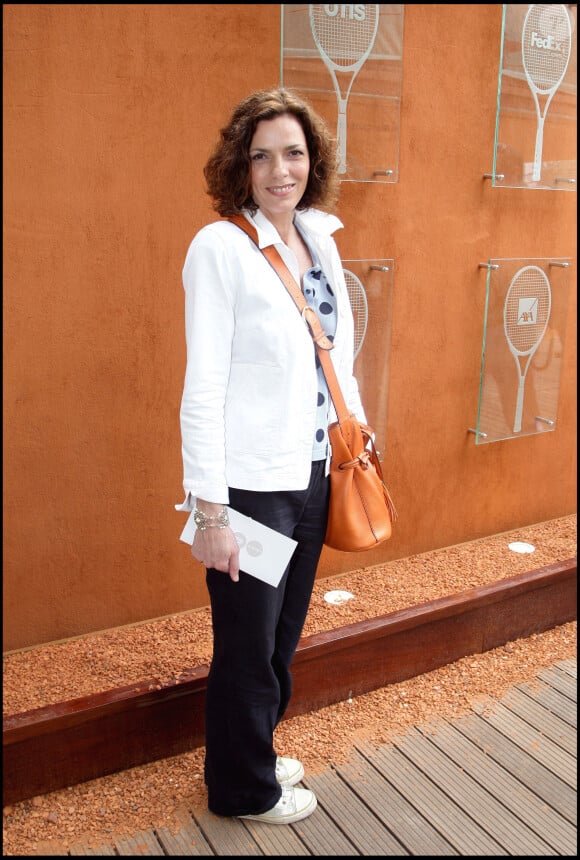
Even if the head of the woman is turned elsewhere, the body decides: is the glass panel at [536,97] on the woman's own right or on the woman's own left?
on the woman's own left

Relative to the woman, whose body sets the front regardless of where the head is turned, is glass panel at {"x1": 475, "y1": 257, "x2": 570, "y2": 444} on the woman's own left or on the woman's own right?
on the woman's own left

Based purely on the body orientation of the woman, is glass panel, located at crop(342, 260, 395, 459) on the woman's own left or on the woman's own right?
on the woman's own left

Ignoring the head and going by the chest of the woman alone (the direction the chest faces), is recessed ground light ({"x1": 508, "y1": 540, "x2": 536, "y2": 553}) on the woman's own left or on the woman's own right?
on the woman's own left

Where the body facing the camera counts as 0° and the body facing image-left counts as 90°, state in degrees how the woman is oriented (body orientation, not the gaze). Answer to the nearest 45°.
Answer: approximately 315°
